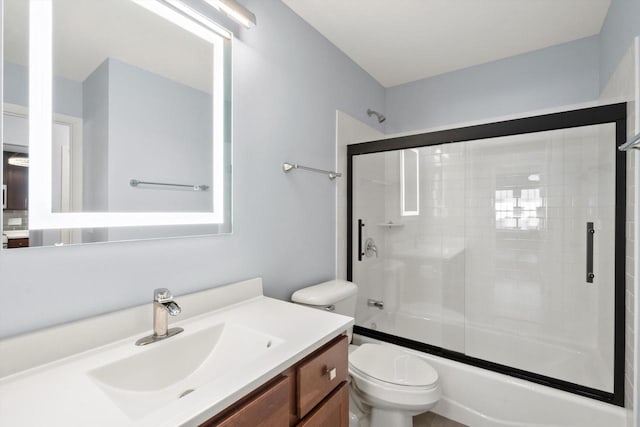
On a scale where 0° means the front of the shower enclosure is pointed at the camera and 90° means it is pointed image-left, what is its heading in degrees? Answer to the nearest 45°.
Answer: approximately 45°

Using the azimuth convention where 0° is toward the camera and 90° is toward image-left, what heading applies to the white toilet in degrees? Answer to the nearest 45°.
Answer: approximately 315°

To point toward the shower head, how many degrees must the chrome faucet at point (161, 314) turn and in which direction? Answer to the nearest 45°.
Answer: approximately 90° to its left

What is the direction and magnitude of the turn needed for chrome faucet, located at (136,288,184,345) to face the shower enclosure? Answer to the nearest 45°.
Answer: approximately 45° to its left
